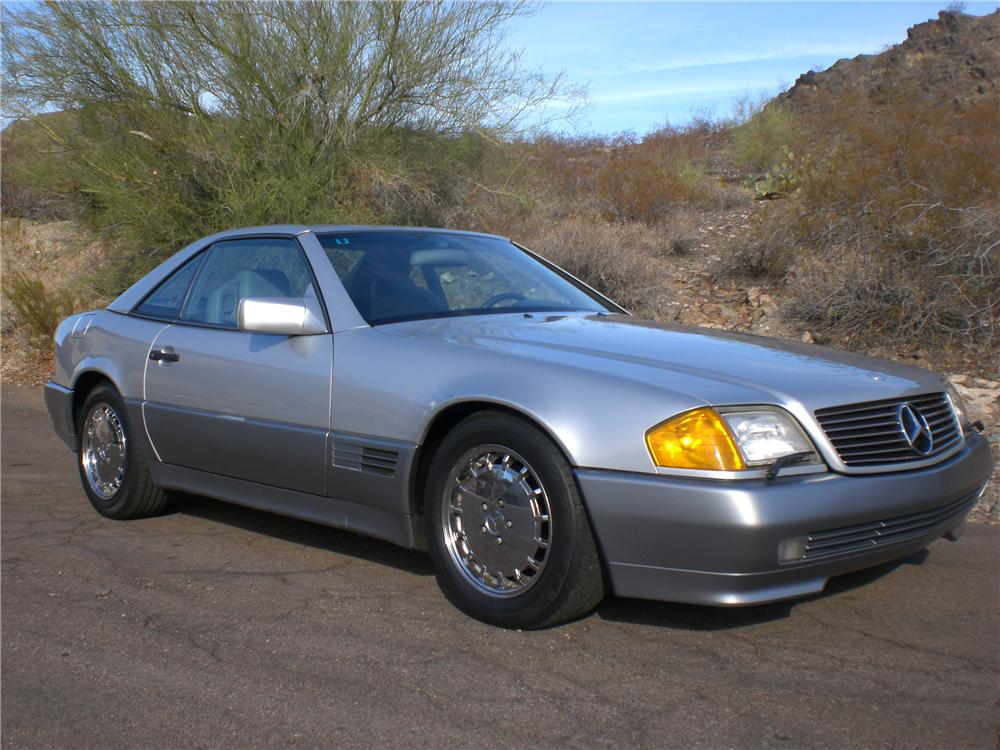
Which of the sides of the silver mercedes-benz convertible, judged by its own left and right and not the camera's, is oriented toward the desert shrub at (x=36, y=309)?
back

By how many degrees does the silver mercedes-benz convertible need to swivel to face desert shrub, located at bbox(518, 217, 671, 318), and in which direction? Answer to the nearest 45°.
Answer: approximately 135° to its left

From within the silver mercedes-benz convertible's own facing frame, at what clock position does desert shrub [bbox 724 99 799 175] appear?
The desert shrub is roughly at 8 o'clock from the silver mercedes-benz convertible.

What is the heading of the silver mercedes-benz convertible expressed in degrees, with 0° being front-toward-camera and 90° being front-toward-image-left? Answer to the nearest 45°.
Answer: approximately 315°

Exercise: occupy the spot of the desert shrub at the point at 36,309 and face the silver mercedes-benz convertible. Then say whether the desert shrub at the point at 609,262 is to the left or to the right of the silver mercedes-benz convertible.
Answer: left

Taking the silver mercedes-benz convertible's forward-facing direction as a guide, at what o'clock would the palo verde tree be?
The palo verde tree is roughly at 7 o'clock from the silver mercedes-benz convertible.
